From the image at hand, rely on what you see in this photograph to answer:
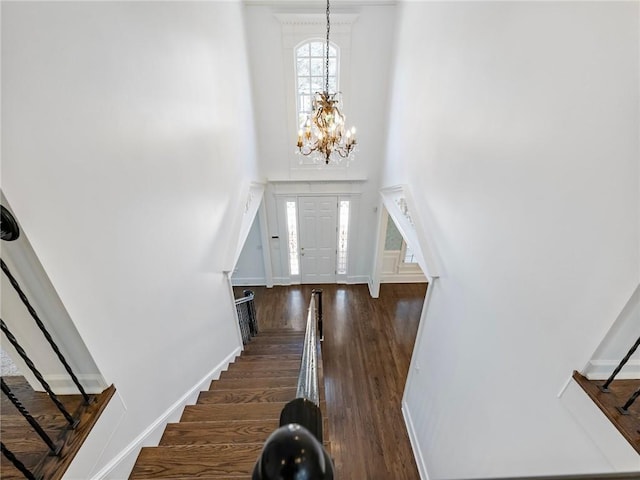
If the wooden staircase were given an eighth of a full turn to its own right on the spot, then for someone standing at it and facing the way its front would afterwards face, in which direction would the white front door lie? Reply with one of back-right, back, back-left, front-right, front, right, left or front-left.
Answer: front

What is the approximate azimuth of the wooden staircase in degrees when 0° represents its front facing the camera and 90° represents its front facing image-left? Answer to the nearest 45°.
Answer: approximately 180°

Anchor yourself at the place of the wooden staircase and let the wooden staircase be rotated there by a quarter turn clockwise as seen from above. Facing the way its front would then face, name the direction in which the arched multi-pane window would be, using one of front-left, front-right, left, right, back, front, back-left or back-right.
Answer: front-left
